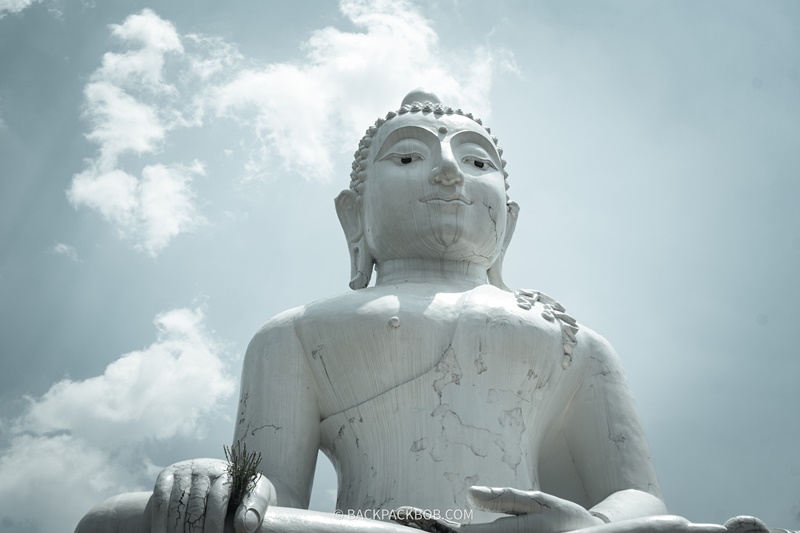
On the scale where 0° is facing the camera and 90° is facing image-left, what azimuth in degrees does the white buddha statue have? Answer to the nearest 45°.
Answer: approximately 0°
